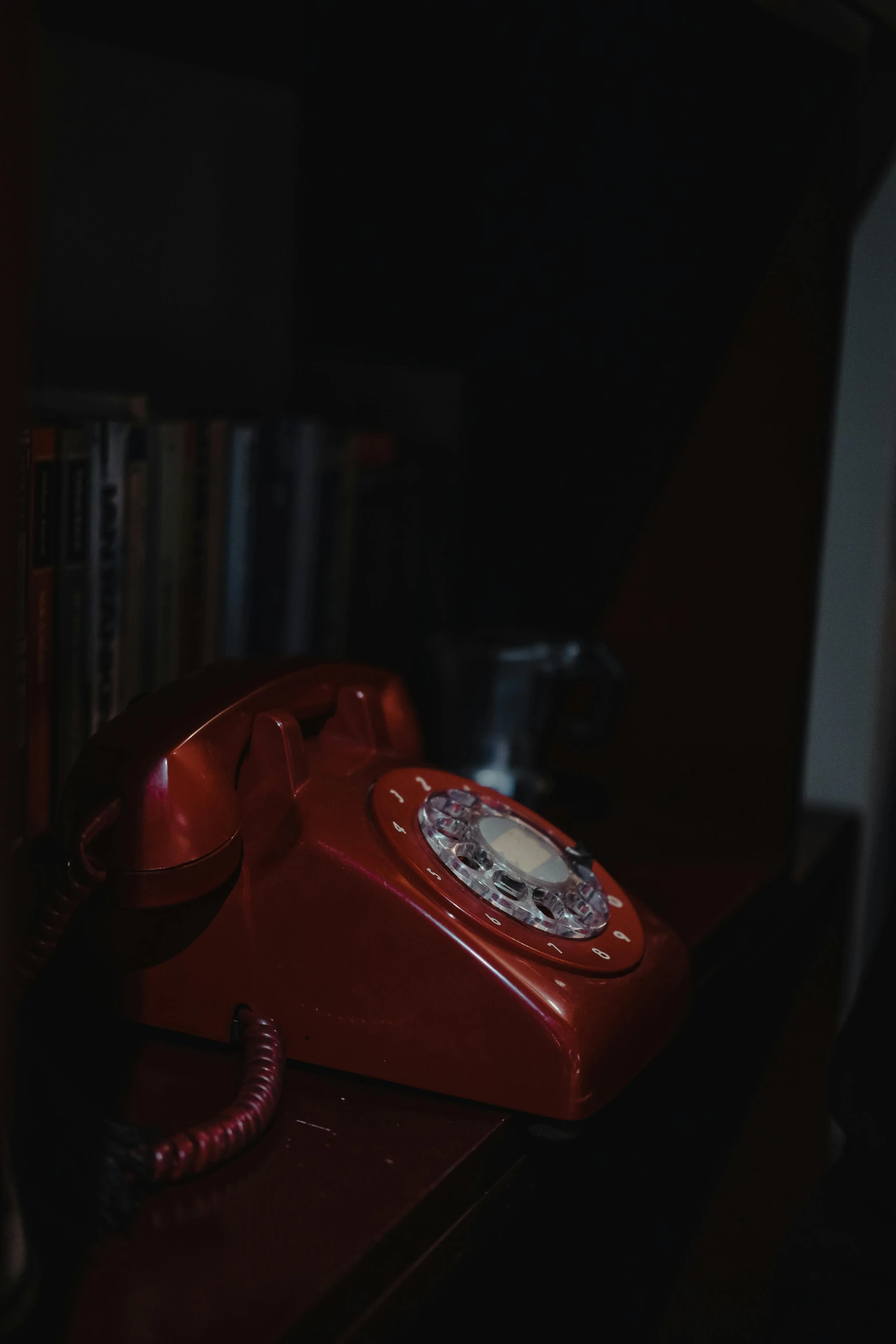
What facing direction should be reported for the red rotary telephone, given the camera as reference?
facing the viewer and to the right of the viewer

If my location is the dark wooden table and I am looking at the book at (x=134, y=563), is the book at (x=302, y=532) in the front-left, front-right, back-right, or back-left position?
front-right
